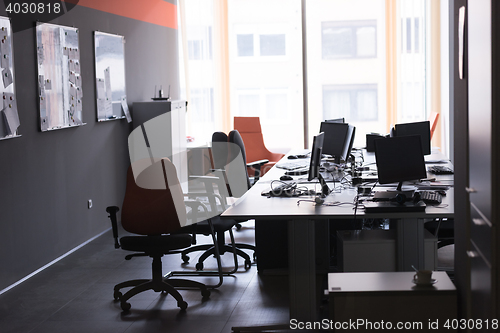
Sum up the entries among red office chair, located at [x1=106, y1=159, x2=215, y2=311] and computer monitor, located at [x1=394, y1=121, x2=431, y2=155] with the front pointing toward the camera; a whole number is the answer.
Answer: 1

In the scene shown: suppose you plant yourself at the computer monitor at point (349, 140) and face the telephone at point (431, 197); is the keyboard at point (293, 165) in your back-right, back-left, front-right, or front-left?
back-right
